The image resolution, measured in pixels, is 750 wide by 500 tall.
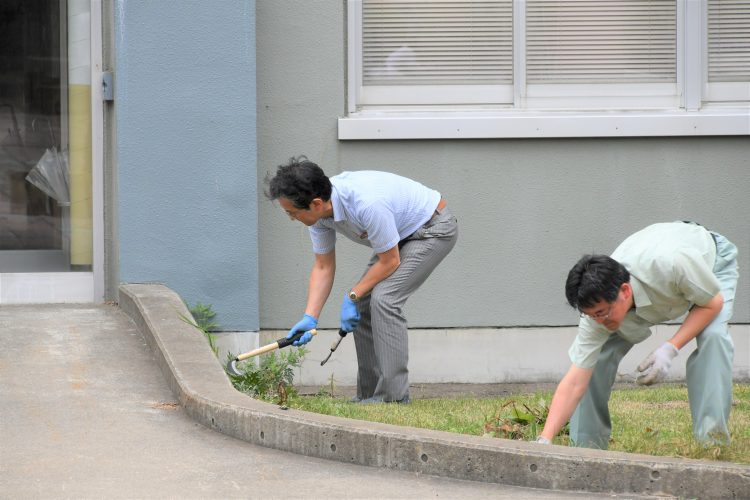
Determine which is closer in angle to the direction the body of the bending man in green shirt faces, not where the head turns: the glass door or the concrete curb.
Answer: the concrete curb

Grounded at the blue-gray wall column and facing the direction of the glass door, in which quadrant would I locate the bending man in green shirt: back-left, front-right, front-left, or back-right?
back-left

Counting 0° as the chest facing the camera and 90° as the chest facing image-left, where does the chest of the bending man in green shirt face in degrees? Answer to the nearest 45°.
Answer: approximately 45°

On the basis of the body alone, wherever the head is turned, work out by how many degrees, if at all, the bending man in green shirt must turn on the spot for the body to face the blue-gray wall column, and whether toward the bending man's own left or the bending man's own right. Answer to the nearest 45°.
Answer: approximately 90° to the bending man's own right

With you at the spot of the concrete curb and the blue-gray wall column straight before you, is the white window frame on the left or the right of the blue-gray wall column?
right

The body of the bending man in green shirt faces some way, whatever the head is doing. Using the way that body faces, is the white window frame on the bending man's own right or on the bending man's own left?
on the bending man's own right

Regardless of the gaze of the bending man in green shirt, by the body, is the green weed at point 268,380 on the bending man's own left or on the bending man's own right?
on the bending man's own right

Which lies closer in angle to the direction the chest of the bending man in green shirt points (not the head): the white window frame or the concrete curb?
the concrete curb

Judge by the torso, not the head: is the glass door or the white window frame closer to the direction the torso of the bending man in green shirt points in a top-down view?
the glass door
